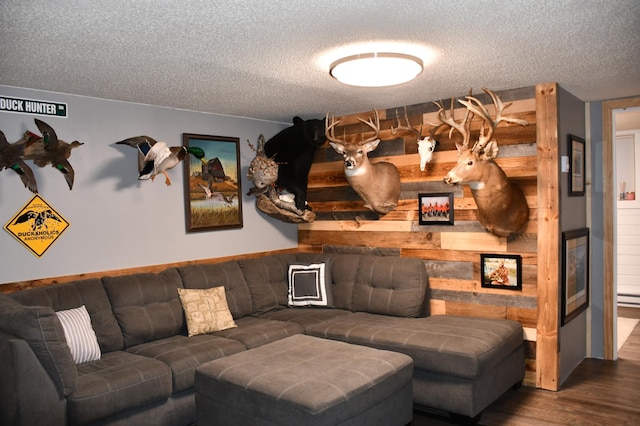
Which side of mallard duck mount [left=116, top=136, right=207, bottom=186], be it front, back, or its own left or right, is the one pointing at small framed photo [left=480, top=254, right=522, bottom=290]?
front

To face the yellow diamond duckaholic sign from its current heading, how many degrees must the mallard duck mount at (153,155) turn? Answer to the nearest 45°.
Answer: approximately 180°

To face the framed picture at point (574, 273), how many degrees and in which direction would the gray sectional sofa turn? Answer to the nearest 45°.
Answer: approximately 45° to its left

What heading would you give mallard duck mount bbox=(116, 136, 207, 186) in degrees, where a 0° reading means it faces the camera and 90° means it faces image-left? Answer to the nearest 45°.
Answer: approximately 270°

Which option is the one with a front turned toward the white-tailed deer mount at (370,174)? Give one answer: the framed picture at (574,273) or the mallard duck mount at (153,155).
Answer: the mallard duck mount

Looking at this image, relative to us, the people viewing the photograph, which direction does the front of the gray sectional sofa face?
facing the viewer and to the right of the viewer
